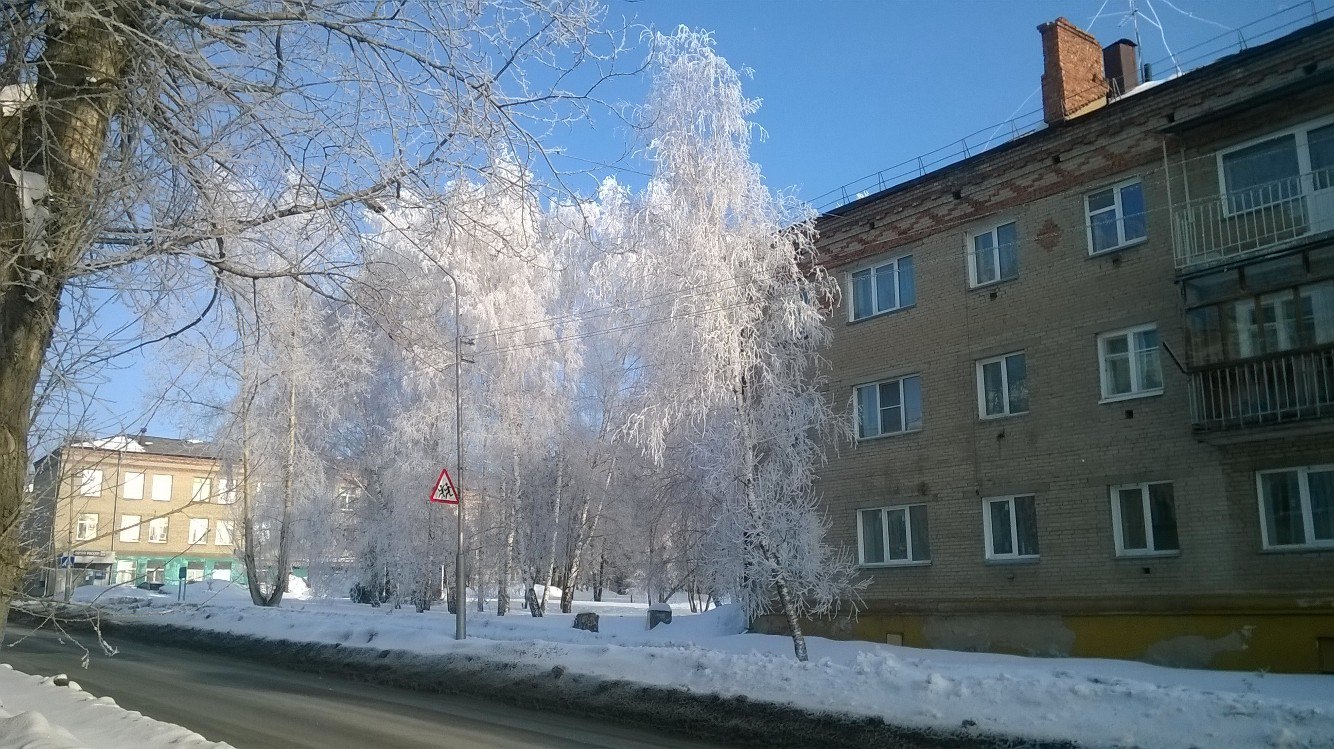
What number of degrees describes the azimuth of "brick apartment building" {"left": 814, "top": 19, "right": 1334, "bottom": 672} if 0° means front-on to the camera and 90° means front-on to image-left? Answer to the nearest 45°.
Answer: approximately 45°

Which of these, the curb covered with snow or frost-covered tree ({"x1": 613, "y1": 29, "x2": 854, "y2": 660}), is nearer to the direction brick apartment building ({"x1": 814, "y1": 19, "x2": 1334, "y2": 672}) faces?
the curb covered with snow

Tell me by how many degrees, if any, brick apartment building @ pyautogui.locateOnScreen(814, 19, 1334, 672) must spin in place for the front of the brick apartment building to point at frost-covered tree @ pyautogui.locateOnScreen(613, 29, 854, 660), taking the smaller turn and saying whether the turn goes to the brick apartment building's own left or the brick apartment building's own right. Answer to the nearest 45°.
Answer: approximately 45° to the brick apartment building's own right

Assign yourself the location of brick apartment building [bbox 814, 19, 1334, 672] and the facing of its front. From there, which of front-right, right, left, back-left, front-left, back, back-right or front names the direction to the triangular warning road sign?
front-right

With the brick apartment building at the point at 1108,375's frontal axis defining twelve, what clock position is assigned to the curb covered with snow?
The curb covered with snow is roughly at 12 o'clock from the brick apartment building.
